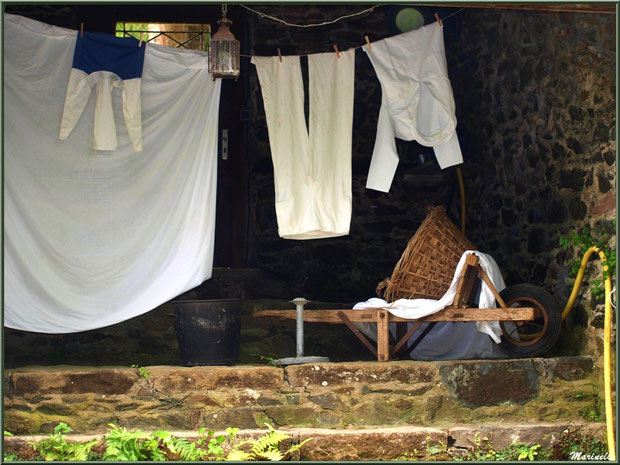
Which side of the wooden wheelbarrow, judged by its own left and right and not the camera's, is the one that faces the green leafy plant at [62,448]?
back

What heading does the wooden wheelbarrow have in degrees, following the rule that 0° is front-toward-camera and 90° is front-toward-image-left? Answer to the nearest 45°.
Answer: approximately 270°

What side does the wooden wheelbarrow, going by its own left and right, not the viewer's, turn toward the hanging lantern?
back

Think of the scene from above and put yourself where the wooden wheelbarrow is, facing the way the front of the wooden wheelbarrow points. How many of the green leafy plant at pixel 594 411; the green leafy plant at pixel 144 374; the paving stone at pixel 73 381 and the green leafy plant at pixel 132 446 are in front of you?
1

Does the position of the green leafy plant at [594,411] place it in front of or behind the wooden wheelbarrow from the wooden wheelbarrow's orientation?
in front

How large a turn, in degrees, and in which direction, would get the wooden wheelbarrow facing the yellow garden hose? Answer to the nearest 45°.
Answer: approximately 45° to its right

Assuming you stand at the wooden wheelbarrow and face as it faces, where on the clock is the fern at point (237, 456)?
The fern is roughly at 5 o'clock from the wooden wheelbarrow.

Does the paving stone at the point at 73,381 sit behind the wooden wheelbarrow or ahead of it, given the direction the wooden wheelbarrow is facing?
behind

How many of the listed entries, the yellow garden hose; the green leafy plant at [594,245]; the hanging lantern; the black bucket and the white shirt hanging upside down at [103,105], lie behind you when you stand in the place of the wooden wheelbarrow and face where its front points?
3

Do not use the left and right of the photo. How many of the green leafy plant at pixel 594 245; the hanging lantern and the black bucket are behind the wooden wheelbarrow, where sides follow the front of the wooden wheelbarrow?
2

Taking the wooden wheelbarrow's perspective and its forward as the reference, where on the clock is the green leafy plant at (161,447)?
The green leafy plant is roughly at 5 o'clock from the wooden wheelbarrow.

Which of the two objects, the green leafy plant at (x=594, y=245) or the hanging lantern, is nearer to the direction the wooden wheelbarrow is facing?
the green leafy plant

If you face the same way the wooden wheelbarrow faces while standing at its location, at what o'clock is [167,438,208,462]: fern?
The fern is roughly at 5 o'clock from the wooden wheelbarrow.
